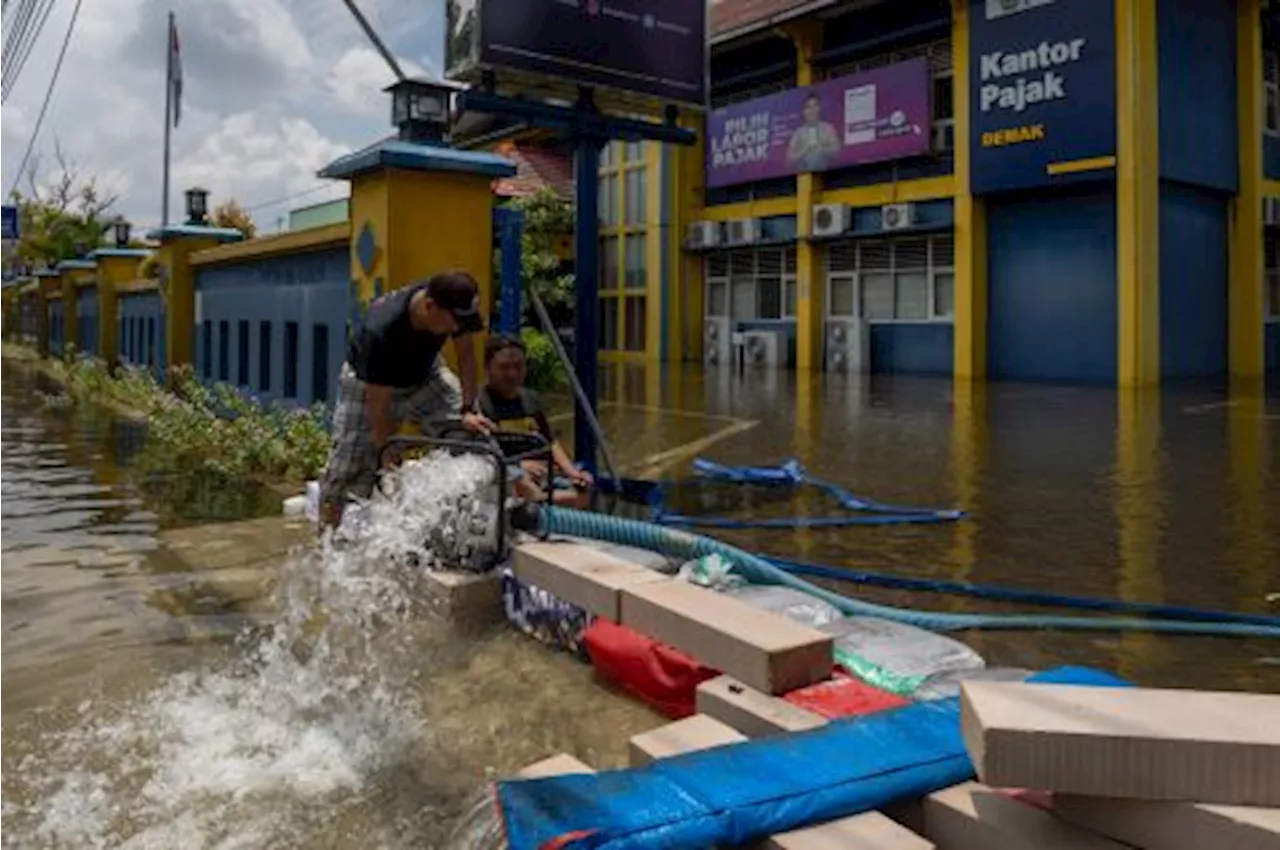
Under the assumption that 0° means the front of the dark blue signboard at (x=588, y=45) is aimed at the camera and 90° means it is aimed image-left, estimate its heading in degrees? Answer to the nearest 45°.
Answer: approximately 315°

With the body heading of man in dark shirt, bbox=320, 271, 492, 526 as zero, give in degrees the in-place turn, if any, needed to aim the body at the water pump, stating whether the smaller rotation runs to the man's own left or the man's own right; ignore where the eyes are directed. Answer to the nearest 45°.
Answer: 0° — they already face it

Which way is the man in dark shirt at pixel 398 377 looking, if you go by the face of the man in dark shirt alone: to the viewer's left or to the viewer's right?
to the viewer's right

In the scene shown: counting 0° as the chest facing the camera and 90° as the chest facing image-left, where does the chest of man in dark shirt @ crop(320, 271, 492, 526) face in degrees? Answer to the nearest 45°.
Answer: approximately 315°

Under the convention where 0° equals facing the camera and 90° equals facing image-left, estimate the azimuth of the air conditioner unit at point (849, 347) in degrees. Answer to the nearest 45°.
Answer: approximately 45°

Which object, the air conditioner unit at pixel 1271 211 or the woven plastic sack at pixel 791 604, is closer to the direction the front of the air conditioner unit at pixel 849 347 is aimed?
the woven plastic sack
